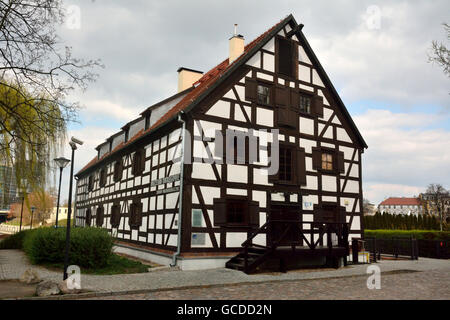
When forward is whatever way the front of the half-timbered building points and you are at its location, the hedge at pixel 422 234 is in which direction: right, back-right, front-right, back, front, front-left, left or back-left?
left

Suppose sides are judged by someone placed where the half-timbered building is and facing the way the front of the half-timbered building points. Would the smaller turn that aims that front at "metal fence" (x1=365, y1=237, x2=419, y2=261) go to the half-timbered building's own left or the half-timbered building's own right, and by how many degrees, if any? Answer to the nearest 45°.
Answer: approximately 90° to the half-timbered building's own left

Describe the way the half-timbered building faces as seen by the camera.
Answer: facing the viewer and to the right of the viewer

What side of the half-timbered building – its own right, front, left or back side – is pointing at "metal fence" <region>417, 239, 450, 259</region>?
left

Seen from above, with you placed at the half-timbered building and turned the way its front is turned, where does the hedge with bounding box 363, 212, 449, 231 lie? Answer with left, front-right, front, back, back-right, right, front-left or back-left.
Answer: left
